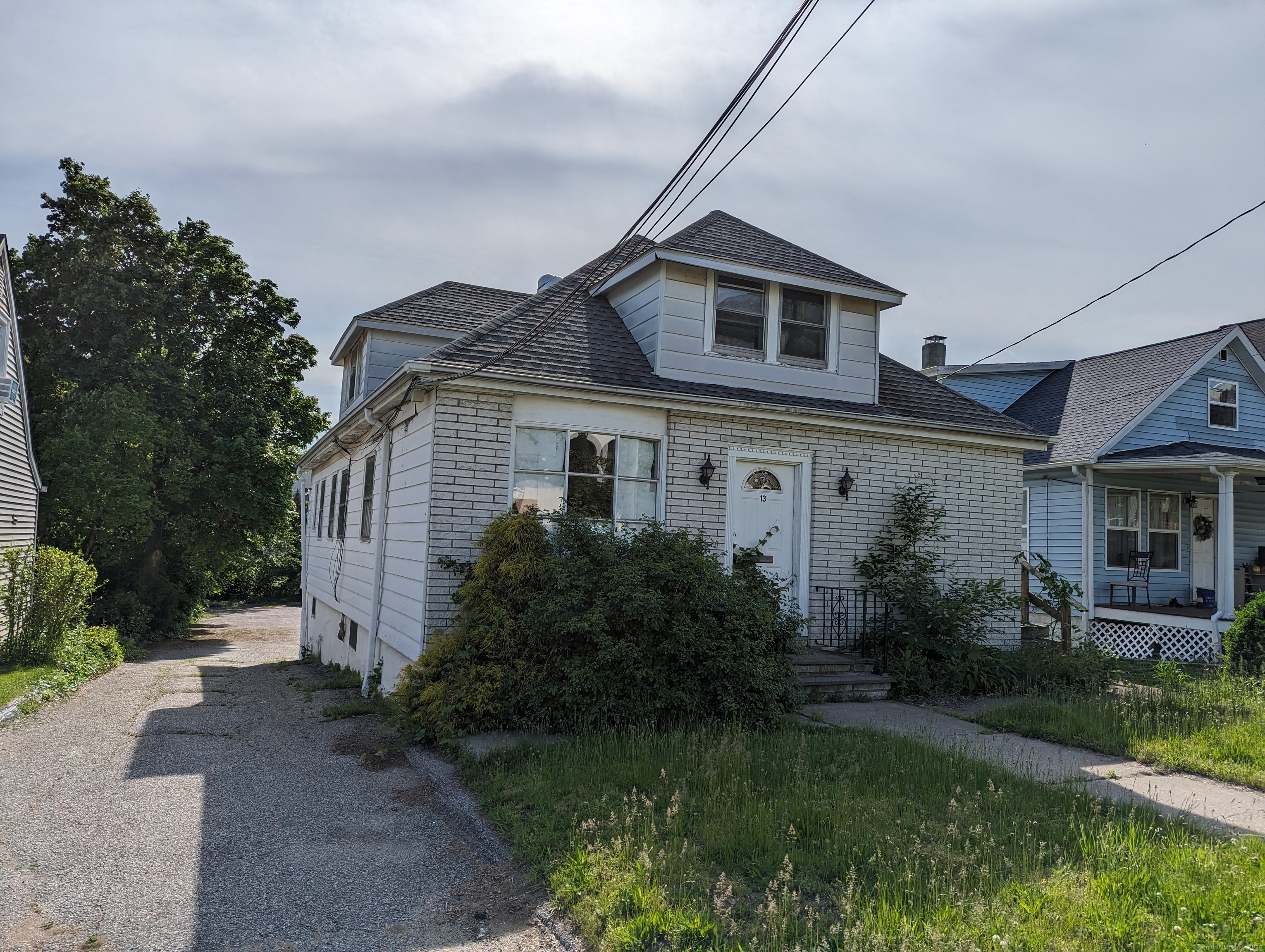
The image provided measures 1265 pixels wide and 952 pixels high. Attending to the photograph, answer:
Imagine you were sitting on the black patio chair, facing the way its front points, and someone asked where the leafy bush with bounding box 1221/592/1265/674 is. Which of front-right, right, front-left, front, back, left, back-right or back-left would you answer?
front-left

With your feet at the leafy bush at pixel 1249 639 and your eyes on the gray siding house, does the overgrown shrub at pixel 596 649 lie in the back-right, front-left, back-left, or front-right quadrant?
front-left

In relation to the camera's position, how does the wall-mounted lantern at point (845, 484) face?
facing the viewer and to the right of the viewer

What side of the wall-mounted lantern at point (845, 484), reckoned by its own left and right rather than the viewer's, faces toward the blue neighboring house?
left

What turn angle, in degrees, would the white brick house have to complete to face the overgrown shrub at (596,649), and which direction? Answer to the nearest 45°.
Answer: approximately 45° to its right

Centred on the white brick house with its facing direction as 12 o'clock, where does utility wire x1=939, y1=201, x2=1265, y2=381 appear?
The utility wire is roughly at 11 o'clock from the white brick house.

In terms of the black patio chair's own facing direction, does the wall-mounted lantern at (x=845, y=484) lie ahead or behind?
ahead

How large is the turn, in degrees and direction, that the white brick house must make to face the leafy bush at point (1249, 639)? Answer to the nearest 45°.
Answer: approximately 45° to its left

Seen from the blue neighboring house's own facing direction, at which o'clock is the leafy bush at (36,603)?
The leafy bush is roughly at 3 o'clock from the blue neighboring house.

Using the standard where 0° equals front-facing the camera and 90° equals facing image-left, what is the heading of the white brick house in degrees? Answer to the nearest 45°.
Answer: approximately 315°

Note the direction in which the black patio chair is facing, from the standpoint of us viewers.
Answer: facing the viewer and to the left of the viewer

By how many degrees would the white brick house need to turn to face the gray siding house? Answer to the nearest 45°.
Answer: approximately 135° to its right

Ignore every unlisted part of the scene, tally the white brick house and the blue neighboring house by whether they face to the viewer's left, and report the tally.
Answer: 0

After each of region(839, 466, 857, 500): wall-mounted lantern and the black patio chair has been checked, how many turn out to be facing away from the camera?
0
